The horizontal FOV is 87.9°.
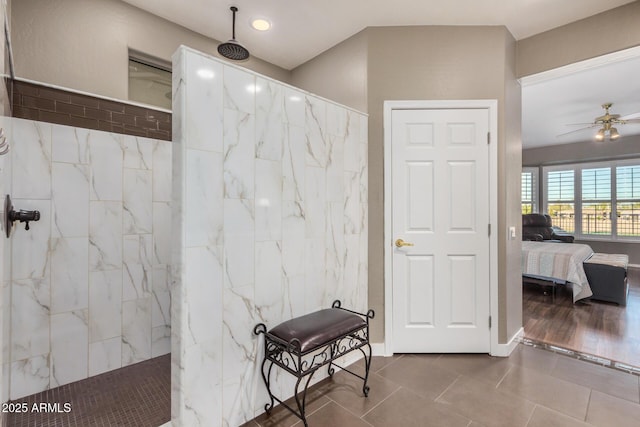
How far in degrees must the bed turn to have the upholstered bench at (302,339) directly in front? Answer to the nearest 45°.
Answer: approximately 90° to its right

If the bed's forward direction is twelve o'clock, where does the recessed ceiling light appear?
The recessed ceiling light is roughly at 4 o'clock from the bed.

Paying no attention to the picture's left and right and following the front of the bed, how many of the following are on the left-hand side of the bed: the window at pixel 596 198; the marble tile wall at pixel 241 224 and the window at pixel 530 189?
2

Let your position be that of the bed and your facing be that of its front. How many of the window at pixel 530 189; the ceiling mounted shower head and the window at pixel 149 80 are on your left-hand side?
1

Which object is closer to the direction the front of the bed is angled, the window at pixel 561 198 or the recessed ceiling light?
the window

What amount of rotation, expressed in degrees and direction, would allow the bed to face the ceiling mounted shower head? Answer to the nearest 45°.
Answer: approximately 135° to its right

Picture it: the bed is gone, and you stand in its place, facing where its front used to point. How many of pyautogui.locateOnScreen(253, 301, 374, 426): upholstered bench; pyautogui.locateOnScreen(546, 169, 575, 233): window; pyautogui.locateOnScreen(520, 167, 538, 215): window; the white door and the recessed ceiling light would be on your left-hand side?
2

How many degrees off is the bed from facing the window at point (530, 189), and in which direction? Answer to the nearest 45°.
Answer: approximately 90° to its left

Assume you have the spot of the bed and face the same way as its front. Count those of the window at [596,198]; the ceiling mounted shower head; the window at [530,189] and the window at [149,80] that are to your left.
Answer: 2

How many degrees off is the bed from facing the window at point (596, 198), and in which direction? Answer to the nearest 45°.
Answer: approximately 90° to its left

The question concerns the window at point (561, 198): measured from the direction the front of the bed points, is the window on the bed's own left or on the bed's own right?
on the bed's own left

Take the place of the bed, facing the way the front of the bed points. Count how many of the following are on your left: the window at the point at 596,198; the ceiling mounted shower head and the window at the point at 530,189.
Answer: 2

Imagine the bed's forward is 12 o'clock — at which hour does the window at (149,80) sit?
The window is roughly at 4 o'clock from the bed.

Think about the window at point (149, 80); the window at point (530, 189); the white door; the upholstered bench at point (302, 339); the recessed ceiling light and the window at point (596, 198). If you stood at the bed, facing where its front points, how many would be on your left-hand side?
2

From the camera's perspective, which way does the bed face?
to the viewer's right
